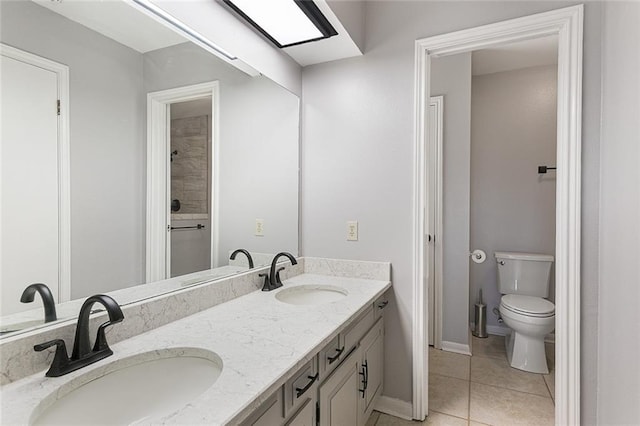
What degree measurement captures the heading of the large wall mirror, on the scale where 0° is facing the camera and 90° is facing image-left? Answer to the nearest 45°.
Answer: approximately 315°

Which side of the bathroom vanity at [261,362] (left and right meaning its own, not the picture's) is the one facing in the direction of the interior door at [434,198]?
left

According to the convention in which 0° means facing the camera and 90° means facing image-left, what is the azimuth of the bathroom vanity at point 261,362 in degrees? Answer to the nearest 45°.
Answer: approximately 315°

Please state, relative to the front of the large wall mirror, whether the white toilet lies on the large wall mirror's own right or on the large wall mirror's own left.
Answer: on the large wall mirror's own left

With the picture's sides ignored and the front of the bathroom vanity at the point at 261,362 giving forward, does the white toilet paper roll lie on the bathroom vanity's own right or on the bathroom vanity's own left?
on the bathroom vanity's own left

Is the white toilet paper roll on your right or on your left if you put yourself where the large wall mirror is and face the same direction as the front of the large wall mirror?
on your left

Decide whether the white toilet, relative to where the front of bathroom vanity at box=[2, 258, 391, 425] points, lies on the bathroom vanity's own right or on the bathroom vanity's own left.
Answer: on the bathroom vanity's own left
